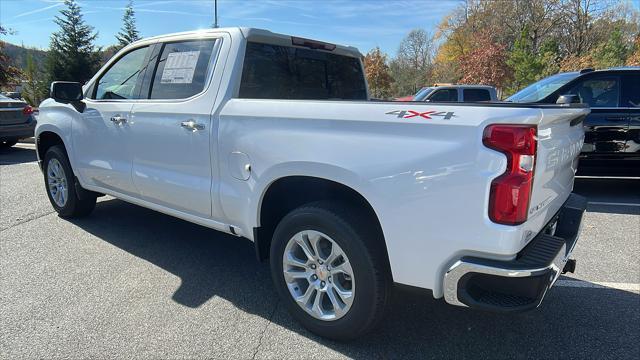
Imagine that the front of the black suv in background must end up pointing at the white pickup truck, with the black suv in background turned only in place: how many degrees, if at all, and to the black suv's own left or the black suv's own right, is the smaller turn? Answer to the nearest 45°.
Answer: approximately 90° to the black suv's own left

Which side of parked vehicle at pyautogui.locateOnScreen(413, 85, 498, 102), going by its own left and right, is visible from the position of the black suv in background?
left

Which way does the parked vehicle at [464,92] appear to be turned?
to the viewer's left

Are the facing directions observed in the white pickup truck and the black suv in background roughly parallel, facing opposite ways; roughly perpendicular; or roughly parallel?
roughly parallel

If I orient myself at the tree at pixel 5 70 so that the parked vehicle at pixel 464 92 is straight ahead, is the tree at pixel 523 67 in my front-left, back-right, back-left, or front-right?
front-left

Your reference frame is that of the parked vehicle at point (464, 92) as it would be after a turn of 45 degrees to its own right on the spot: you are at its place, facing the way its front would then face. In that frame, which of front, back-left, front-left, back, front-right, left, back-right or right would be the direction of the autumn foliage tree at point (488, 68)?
front-right

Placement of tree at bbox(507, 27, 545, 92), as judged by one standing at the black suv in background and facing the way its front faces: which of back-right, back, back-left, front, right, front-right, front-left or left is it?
right

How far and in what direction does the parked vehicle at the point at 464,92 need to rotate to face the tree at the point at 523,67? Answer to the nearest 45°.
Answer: approximately 90° to its right

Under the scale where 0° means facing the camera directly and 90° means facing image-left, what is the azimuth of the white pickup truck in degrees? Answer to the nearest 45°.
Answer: approximately 135°

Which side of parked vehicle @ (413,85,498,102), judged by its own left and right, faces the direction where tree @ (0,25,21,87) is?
front

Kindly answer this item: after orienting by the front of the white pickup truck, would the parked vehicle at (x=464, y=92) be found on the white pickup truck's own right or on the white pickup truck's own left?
on the white pickup truck's own right

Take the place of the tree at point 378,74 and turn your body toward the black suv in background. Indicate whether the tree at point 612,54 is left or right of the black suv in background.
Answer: left

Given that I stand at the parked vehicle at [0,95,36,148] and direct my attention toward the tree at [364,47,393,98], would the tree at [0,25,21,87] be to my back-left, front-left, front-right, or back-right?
front-left

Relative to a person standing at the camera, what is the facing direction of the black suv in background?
facing to the left of the viewer
